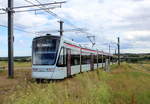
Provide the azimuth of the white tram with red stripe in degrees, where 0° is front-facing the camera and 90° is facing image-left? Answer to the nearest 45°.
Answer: approximately 45°
